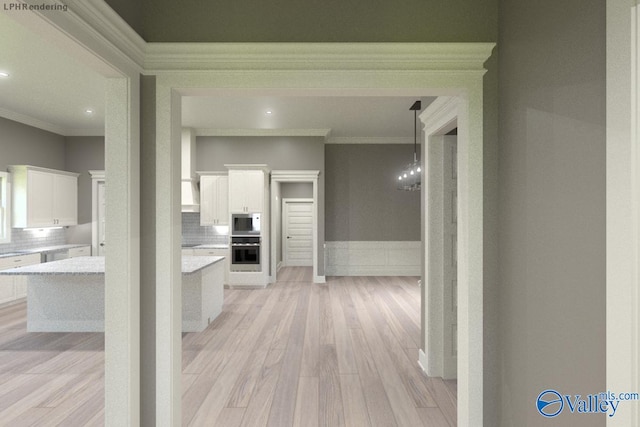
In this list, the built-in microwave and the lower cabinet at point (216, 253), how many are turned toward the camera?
2

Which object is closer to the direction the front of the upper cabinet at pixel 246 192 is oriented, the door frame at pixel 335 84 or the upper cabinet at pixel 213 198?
the door frame

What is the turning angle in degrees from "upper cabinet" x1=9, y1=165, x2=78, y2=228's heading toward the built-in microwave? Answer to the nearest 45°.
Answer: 0° — it already faces it

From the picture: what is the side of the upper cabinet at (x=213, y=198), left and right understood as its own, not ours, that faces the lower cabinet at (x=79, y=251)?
right

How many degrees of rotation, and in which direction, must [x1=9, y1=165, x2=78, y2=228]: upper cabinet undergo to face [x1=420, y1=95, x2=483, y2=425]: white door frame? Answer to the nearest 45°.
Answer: approximately 45° to its right

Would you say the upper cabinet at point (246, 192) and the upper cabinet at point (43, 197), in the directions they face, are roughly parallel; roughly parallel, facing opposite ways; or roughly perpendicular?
roughly perpendicular

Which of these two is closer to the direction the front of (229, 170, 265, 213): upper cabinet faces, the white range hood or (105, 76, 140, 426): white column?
the white column

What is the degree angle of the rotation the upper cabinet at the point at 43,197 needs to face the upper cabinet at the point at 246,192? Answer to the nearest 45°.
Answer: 0° — it already faces it

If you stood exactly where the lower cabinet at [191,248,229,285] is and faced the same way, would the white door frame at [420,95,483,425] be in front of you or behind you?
in front
